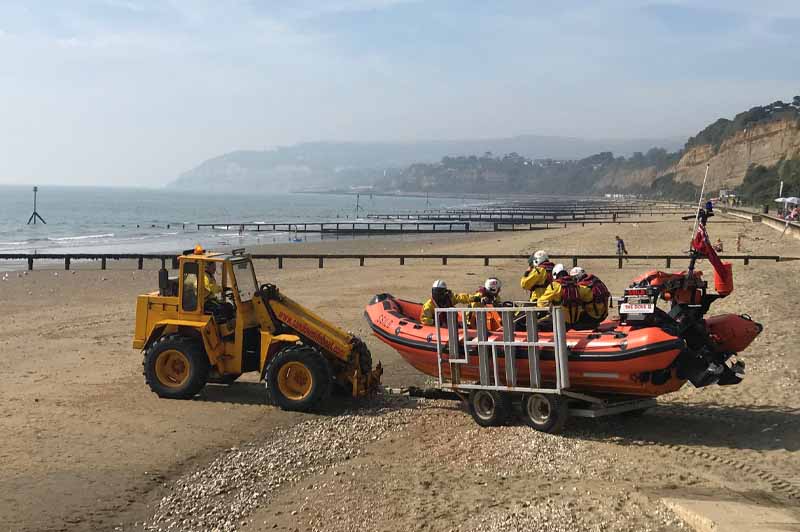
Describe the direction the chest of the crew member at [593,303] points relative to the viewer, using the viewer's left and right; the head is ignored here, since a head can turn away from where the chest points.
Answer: facing to the left of the viewer

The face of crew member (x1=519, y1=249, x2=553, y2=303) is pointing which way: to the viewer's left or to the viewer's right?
to the viewer's left

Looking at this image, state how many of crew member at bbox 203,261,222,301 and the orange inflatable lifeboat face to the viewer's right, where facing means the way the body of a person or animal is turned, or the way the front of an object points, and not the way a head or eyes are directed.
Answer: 1

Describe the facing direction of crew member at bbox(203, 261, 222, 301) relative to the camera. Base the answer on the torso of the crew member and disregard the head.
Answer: to the viewer's right

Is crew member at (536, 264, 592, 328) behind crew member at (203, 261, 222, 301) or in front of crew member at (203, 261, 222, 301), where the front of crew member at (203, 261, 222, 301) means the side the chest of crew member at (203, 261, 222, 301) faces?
in front

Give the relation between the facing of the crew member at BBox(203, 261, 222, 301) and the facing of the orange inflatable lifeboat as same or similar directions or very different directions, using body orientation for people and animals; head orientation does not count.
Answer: very different directions

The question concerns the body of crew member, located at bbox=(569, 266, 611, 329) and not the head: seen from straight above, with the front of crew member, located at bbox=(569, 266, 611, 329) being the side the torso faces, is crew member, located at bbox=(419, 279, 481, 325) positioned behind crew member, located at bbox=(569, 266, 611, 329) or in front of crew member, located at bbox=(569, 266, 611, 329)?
in front

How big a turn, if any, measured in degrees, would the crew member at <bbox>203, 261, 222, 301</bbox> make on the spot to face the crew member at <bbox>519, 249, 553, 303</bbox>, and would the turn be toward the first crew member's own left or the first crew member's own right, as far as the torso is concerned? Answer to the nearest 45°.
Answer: approximately 45° to the first crew member's own right

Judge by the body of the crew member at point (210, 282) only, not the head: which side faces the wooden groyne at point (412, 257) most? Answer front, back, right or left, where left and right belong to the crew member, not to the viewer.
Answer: left

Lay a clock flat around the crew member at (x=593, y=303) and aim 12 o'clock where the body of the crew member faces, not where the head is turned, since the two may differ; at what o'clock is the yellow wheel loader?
The yellow wheel loader is roughly at 12 o'clock from the crew member.

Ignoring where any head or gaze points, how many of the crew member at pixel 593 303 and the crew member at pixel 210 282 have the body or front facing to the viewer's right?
1

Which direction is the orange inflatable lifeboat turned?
to the viewer's left

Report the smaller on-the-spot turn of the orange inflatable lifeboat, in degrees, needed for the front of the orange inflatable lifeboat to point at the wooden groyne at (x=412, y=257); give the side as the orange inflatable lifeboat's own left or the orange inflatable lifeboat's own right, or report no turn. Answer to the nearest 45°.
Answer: approximately 90° to the orange inflatable lifeboat's own right

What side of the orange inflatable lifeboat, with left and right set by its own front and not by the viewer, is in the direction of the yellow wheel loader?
front
